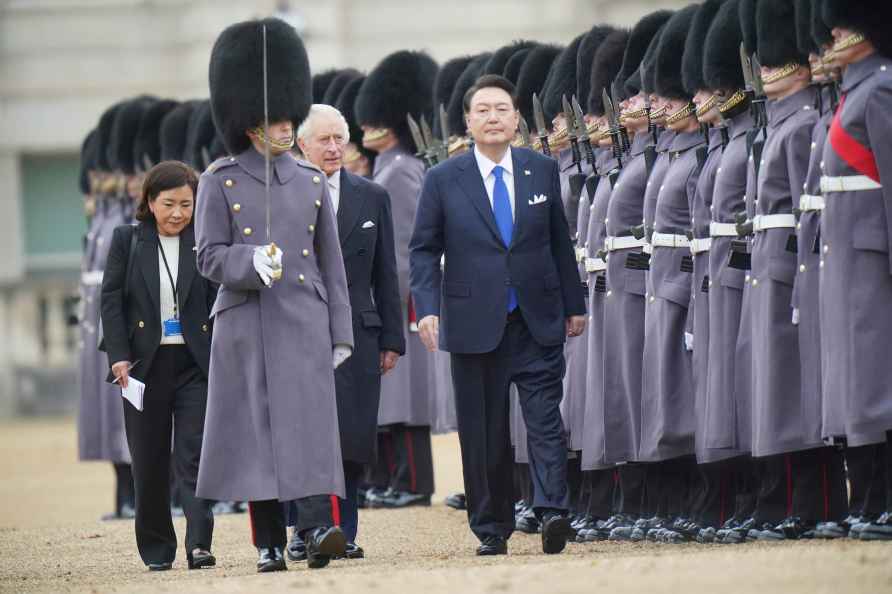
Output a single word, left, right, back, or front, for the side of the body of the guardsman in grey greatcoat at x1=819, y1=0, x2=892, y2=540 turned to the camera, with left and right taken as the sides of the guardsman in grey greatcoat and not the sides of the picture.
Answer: left

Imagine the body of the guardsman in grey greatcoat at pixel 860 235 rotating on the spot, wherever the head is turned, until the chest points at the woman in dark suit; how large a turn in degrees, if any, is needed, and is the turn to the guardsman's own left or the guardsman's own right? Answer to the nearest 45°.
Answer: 0° — they already face them

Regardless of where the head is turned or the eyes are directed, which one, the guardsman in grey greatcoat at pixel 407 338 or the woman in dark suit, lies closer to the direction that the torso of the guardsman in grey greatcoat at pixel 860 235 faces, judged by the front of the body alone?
the woman in dark suit

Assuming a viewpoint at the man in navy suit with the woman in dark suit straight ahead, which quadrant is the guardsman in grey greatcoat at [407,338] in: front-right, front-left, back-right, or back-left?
front-right

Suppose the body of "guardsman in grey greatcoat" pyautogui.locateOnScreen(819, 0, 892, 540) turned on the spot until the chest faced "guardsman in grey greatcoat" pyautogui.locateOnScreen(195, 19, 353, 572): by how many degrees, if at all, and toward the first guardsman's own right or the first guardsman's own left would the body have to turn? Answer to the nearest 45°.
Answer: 0° — they already face them

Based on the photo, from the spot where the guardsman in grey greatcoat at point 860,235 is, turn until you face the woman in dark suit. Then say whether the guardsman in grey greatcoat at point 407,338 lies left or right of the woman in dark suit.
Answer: right

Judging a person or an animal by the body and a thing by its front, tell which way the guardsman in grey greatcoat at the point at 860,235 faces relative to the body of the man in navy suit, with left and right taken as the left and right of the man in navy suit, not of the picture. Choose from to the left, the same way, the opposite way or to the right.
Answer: to the right

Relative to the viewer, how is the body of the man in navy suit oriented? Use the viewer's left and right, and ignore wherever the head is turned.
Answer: facing the viewer

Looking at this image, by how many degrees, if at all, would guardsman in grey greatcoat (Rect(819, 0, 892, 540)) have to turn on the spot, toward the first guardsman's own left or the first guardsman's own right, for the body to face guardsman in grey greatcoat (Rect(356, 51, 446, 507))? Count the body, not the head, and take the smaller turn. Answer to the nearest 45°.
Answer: approximately 45° to the first guardsman's own right

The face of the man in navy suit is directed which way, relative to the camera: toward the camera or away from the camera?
toward the camera
